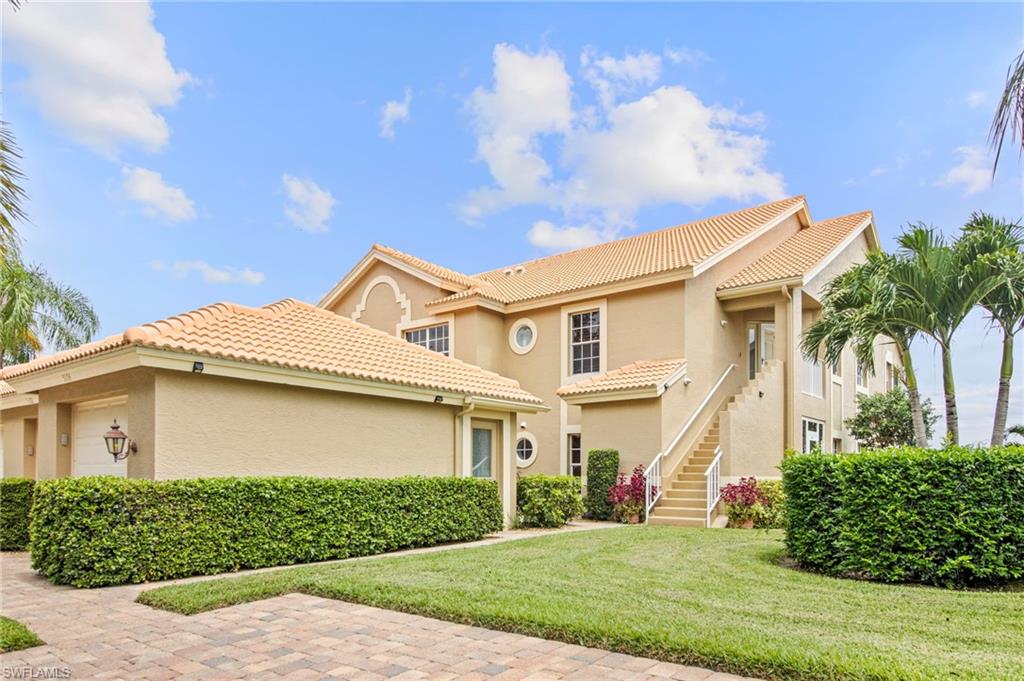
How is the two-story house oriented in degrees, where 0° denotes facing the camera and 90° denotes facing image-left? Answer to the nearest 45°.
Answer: approximately 45°

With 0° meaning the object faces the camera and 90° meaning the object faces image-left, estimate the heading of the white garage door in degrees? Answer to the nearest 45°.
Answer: approximately 45°

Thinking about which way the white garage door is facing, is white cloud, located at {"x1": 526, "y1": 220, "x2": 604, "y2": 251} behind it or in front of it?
behind

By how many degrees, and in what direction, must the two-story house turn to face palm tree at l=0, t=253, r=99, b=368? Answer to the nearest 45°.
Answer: approximately 90° to its right

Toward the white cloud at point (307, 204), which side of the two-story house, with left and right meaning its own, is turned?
right

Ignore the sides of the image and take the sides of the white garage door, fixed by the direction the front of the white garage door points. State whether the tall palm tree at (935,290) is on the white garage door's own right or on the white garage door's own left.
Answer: on the white garage door's own left
